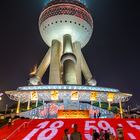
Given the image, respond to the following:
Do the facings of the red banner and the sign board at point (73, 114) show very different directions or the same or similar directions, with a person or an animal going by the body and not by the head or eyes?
same or similar directions

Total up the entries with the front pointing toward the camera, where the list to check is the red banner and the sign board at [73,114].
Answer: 2

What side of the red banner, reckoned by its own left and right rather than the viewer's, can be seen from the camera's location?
front

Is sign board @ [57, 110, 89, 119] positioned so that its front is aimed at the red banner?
yes

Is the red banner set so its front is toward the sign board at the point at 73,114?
no

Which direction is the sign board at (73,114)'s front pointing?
toward the camera
